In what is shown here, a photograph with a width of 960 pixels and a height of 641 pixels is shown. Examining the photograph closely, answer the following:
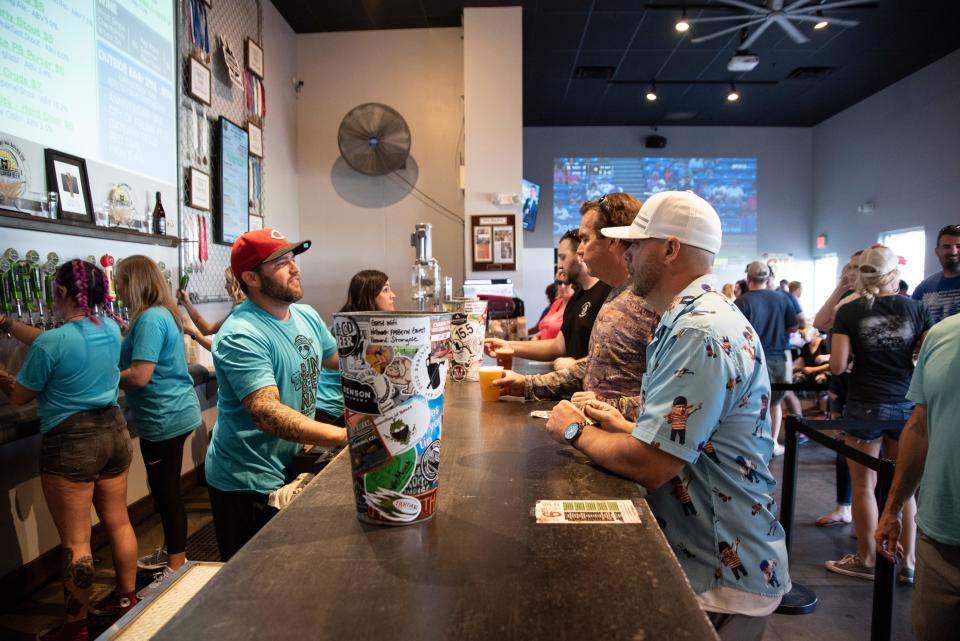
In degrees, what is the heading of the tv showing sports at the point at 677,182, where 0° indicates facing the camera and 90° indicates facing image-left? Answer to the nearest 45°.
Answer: approximately 0°

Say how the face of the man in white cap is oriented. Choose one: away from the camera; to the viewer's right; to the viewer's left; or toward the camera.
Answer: to the viewer's left

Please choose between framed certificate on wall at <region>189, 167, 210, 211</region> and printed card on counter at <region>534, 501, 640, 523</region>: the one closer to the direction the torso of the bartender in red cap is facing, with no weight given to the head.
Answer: the printed card on counter

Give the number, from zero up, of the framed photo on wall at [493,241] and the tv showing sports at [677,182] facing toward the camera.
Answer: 2

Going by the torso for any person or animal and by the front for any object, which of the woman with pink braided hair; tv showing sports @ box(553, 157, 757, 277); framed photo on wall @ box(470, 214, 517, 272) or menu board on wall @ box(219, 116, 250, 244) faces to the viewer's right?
the menu board on wall

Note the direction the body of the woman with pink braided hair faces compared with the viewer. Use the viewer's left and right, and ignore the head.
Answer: facing away from the viewer and to the left of the viewer

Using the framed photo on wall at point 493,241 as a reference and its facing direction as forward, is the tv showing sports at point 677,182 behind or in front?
behind

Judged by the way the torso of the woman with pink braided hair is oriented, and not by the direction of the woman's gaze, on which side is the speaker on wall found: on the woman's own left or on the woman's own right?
on the woman's own right

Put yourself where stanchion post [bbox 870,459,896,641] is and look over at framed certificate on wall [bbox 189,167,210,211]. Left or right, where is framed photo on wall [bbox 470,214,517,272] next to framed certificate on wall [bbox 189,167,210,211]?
right

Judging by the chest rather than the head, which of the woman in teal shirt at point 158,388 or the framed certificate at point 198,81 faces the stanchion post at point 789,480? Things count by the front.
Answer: the framed certificate

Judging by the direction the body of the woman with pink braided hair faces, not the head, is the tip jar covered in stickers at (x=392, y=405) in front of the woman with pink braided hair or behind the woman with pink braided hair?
behind

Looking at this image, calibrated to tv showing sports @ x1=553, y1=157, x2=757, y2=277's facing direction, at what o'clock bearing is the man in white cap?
The man in white cap is roughly at 12 o'clock from the tv showing sports.

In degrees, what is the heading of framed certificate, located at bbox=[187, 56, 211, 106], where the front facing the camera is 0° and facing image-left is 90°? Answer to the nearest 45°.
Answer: approximately 315°

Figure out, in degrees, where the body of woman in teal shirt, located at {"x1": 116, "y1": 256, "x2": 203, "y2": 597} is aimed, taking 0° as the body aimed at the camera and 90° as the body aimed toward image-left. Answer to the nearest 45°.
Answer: approximately 90°
